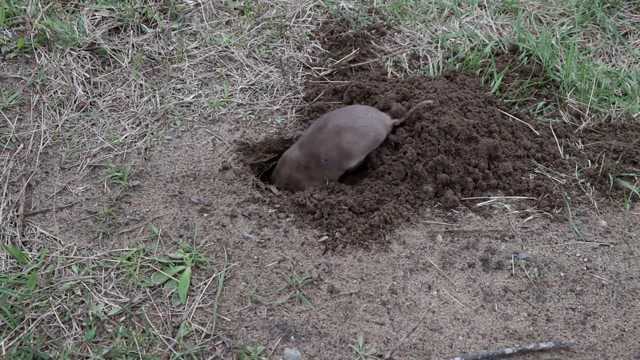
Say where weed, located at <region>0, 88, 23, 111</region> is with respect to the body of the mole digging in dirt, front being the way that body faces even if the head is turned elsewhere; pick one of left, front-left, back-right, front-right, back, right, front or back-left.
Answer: front-right

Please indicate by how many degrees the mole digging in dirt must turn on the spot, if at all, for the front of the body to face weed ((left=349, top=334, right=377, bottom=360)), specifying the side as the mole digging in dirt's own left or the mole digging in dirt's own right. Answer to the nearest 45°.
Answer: approximately 45° to the mole digging in dirt's own left

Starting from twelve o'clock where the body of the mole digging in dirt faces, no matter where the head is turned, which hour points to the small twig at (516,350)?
The small twig is roughly at 9 o'clock from the mole digging in dirt.

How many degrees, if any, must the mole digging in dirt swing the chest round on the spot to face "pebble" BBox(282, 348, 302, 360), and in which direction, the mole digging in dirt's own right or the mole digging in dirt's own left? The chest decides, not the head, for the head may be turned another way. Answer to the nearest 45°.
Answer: approximately 45° to the mole digging in dirt's own left

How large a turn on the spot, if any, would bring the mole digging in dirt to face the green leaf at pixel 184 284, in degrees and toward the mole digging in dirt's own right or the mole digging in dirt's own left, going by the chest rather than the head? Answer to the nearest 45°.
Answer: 0° — it already faces it

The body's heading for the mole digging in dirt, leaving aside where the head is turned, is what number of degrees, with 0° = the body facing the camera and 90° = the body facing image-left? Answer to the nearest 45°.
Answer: approximately 45°

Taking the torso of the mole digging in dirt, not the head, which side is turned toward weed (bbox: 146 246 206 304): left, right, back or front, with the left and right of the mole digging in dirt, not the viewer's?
front

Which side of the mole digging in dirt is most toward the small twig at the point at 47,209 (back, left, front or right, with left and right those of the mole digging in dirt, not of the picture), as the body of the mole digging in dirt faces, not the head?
front

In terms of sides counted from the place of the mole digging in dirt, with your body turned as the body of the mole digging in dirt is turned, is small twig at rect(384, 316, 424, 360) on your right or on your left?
on your left

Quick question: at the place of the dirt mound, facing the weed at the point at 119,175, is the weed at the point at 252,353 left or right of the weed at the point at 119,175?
left

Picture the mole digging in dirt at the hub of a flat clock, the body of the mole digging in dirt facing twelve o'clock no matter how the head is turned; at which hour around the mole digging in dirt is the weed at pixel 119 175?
The weed is roughly at 1 o'clock from the mole digging in dirt.

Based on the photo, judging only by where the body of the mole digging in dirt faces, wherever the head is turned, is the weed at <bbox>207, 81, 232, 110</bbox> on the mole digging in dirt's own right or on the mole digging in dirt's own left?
on the mole digging in dirt's own right

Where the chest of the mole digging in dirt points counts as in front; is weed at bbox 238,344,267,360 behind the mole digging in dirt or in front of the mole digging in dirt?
in front
